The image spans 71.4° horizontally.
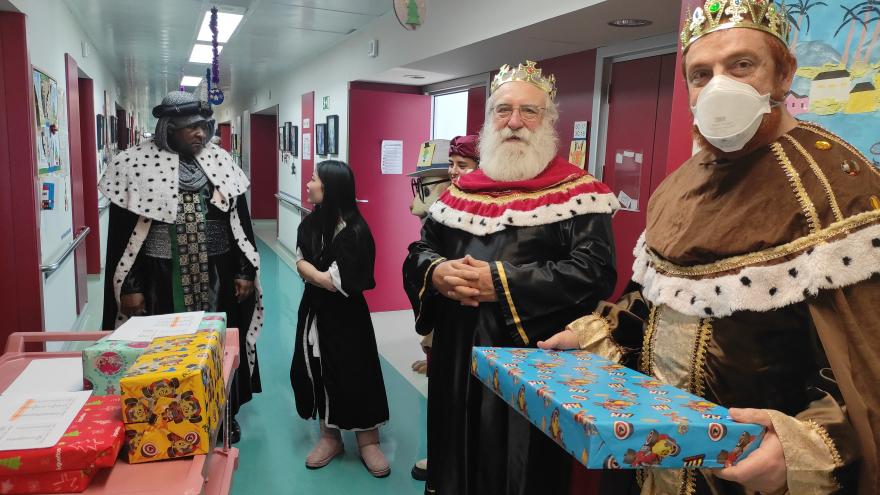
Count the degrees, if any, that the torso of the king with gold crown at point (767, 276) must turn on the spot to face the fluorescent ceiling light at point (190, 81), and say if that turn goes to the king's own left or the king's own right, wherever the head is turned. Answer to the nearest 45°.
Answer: approximately 90° to the king's own right

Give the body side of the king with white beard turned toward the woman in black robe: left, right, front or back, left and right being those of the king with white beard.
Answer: right

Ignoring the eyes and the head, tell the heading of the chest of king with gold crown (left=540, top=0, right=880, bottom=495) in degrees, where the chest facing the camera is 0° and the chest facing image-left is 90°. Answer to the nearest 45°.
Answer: approximately 45°

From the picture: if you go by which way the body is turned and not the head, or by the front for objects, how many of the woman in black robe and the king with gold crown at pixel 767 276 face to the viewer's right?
0

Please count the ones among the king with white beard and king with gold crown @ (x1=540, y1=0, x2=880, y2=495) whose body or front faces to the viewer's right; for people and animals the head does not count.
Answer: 0

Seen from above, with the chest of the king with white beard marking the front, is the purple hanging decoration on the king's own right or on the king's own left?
on the king's own right

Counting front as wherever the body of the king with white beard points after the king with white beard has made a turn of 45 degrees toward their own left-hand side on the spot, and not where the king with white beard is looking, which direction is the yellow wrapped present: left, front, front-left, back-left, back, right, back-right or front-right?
front-right

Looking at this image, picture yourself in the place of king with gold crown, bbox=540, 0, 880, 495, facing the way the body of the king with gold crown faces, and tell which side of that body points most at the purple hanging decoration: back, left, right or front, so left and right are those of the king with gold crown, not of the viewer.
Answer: right
